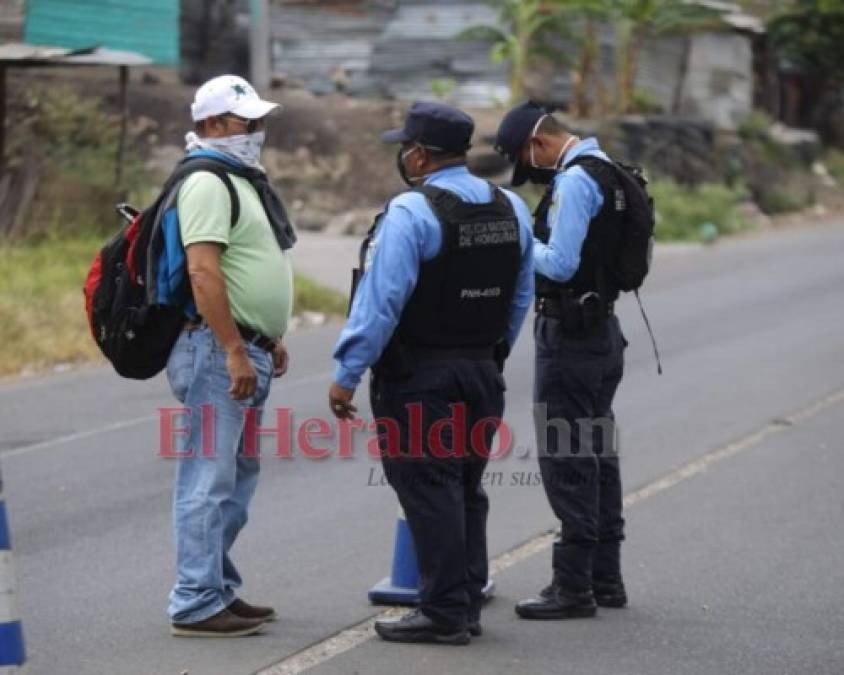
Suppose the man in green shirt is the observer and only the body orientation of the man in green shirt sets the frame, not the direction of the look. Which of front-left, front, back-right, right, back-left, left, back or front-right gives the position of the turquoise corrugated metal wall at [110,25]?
left

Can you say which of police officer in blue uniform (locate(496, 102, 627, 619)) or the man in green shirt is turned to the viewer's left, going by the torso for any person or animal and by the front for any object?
the police officer in blue uniform

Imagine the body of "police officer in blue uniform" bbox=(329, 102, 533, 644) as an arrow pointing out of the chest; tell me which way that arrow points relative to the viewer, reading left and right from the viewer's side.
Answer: facing away from the viewer and to the left of the viewer

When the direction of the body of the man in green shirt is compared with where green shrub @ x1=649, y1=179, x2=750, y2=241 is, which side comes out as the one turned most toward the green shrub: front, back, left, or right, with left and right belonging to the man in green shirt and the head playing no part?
left

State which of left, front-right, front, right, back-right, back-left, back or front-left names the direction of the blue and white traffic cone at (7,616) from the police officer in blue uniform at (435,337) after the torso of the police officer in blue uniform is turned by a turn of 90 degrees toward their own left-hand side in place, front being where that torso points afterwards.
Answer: front

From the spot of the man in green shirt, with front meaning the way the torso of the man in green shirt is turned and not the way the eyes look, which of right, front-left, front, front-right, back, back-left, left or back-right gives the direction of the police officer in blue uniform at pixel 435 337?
front

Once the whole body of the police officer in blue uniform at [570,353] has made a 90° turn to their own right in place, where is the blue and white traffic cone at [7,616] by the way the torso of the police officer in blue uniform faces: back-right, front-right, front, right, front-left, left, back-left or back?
back-left

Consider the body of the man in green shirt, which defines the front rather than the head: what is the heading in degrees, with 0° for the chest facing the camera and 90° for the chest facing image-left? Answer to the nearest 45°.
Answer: approximately 270°

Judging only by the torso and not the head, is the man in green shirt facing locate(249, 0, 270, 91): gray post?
no

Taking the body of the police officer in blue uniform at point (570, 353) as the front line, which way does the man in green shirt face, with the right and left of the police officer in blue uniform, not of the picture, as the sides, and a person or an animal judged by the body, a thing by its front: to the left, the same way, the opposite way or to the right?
the opposite way

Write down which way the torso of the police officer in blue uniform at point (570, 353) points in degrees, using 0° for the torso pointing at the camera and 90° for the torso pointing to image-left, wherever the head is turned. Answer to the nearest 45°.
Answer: approximately 90°

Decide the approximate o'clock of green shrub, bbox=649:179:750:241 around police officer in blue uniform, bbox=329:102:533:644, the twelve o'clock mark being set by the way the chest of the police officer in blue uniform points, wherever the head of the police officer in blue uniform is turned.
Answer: The green shrub is roughly at 2 o'clock from the police officer in blue uniform.
